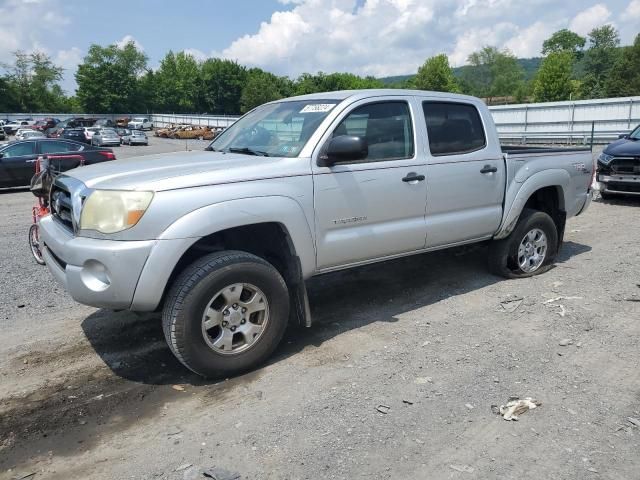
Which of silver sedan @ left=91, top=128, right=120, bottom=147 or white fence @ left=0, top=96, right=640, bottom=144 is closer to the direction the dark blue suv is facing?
the silver sedan

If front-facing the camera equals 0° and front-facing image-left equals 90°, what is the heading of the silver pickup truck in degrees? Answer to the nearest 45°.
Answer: approximately 45°

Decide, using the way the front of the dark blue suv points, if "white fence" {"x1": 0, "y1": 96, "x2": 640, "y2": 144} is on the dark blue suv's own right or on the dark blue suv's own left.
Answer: on the dark blue suv's own right

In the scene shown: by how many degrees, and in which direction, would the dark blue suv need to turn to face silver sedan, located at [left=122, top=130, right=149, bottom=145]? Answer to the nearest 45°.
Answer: approximately 90° to its right

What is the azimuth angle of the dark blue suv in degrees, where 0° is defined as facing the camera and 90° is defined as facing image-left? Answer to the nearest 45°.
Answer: approximately 45°

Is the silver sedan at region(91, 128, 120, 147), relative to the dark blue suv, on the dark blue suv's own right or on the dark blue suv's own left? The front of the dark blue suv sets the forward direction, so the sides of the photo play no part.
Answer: on the dark blue suv's own right

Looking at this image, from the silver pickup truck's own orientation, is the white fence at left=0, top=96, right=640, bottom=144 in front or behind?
behind

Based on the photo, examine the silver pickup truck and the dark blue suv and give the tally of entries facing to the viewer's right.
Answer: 0

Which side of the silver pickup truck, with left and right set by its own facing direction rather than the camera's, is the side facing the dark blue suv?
back
